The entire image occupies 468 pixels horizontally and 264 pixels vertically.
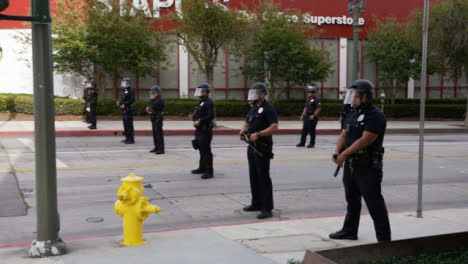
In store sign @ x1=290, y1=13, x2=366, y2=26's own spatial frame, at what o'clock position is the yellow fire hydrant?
The yellow fire hydrant is roughly at 12 o'clock from the store sign.

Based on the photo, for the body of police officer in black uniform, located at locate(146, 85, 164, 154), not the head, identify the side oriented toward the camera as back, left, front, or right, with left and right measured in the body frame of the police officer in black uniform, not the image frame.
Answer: left

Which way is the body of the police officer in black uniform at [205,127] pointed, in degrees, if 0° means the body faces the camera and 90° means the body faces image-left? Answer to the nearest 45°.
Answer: approximately 90°

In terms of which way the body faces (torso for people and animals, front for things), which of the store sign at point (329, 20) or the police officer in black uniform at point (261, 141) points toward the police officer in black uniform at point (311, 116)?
the store sign

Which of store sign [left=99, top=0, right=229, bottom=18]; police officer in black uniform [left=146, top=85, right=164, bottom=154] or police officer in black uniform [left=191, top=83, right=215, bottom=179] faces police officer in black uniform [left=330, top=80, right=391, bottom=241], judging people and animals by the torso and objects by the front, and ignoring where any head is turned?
the store sign

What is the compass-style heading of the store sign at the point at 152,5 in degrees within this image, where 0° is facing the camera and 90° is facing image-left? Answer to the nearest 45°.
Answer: approximately 0°

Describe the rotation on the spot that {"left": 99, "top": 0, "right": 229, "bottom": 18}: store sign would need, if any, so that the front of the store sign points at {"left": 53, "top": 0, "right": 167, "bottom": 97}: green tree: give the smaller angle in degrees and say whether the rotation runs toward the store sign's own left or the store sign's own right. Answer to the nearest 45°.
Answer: approximately 45° to the store sign's own right

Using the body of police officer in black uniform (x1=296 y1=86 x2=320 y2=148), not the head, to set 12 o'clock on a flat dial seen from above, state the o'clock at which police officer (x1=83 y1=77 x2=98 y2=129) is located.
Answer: The police officer is roughly at 2 o'clock from the police officer in black uniform.

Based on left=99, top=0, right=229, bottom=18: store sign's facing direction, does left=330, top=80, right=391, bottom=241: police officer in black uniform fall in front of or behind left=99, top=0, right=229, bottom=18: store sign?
in front

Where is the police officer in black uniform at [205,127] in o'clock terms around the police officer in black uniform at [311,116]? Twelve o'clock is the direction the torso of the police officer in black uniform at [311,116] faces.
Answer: the police officer in black uniform at [205,127] is roughly at 11 o'clock from the police officer in black uniform at [311,116].

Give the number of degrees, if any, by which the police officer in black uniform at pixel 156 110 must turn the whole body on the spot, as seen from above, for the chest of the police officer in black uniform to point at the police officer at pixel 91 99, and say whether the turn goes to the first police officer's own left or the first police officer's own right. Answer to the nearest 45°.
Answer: approximately 90° to the first police officer's own right
